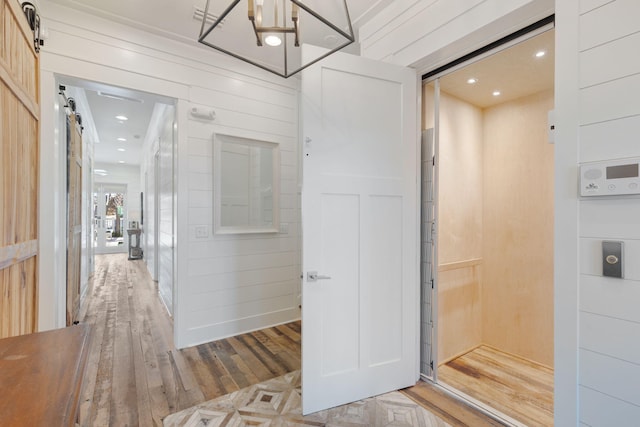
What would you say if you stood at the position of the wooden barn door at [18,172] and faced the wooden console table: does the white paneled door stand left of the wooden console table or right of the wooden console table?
left

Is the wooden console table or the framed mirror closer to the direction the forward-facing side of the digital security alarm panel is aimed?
the wooden console table

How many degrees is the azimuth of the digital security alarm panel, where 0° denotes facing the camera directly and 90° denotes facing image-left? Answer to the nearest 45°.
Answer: approximately 45°
